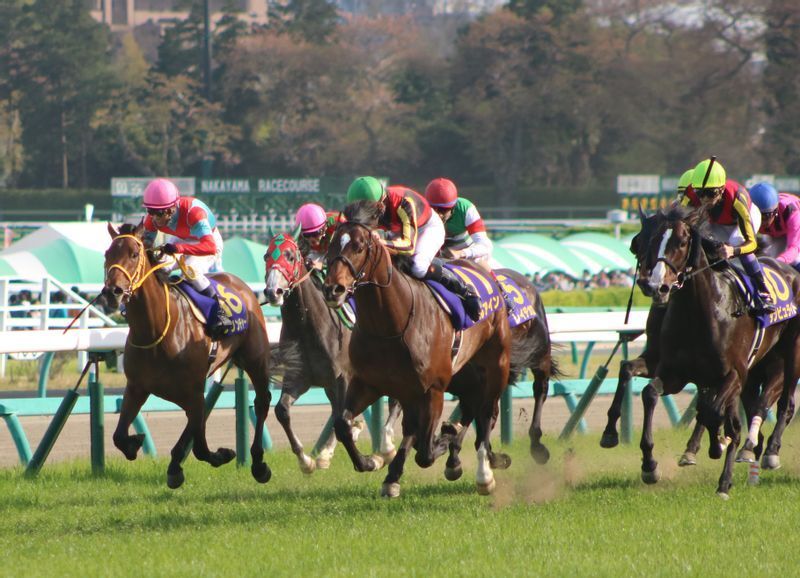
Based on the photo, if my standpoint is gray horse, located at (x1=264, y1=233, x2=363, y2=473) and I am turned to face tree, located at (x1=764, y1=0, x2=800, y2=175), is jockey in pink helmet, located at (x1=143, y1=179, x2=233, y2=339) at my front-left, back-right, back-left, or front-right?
back-left

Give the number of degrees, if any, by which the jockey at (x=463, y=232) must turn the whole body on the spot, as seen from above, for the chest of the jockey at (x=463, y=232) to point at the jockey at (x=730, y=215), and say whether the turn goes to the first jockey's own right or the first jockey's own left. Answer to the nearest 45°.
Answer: approximately 90° to the first jockey's own left

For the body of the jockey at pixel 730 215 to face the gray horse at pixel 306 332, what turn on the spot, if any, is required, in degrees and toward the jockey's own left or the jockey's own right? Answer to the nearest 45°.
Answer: approximately 45° to the jockey's own right

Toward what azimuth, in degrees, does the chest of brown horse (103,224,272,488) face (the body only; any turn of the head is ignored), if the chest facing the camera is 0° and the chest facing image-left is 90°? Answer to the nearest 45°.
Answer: approximately 45°

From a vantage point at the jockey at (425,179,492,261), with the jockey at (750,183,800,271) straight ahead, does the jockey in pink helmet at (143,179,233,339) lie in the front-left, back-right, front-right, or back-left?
back-right

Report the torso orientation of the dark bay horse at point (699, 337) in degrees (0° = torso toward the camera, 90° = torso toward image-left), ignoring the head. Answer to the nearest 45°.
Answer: approximately 45°

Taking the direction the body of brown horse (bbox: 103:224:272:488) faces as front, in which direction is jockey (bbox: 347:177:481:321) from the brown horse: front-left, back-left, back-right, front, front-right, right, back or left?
back-left

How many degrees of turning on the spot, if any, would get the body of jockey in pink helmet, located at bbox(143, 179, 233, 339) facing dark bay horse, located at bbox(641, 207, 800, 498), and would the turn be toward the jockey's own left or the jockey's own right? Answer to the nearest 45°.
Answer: approximately 135° to the jockey's own left
